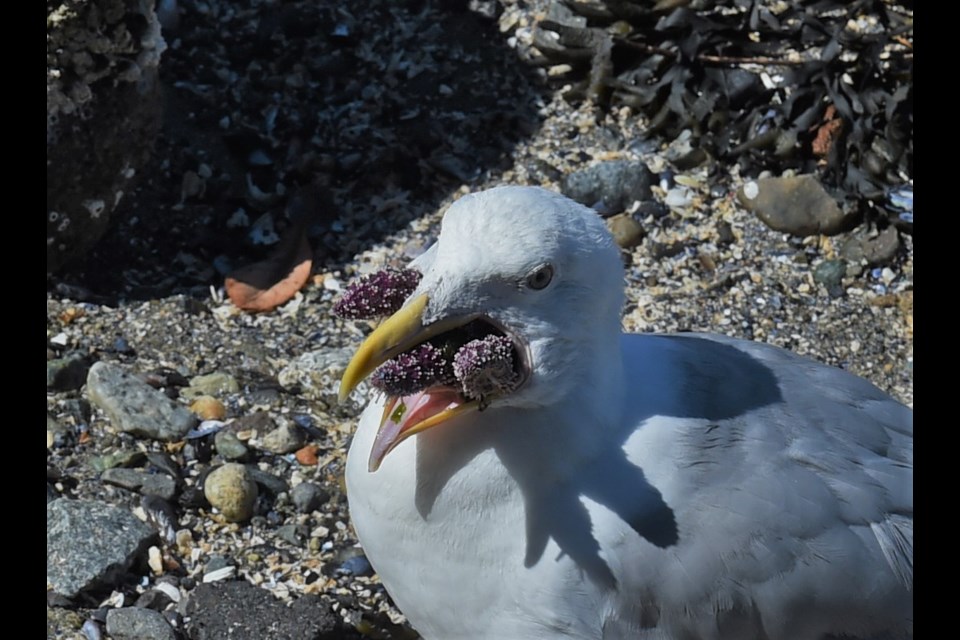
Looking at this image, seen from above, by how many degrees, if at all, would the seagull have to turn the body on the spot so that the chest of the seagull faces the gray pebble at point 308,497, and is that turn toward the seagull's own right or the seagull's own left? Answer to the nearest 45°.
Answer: approximately 90° to the seagull's own right

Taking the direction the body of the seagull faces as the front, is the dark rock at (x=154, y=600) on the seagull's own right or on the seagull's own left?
on the seagull's own right

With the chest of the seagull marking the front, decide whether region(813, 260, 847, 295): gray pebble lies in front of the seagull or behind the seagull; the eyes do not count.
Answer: behind

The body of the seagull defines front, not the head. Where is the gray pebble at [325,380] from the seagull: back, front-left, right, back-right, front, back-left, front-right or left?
right

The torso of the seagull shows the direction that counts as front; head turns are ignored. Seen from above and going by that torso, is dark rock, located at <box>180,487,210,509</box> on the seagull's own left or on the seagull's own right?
on the seagull's own right

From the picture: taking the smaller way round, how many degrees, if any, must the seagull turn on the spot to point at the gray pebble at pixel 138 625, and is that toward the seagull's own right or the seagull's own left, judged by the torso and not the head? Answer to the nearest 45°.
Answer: approximately 45° to the seagull's own right

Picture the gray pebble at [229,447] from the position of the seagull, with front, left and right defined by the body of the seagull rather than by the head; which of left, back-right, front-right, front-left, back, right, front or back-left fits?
right

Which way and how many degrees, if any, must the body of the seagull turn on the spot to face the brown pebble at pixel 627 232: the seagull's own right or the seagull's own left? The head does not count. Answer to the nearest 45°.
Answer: approximately 135° to the seagull's own right
